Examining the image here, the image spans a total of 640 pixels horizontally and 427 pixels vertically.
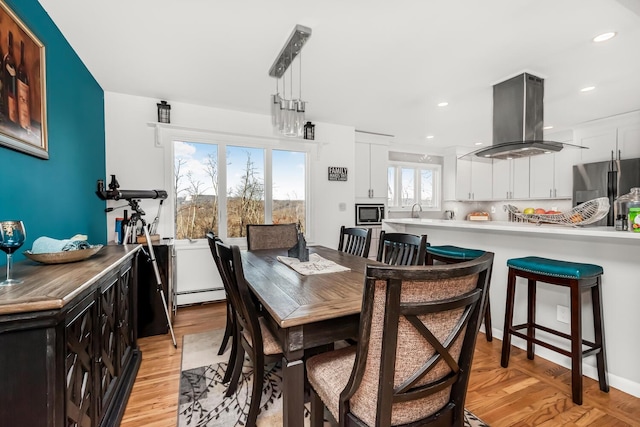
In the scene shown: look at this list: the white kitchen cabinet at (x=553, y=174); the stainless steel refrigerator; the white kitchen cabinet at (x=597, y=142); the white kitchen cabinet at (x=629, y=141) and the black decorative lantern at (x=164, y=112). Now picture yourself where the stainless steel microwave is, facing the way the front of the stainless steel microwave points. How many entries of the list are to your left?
4

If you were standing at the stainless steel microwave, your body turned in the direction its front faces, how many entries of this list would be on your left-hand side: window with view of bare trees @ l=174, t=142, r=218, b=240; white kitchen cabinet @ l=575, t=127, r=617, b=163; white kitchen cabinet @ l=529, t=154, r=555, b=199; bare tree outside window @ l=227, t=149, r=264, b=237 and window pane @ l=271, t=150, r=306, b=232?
2

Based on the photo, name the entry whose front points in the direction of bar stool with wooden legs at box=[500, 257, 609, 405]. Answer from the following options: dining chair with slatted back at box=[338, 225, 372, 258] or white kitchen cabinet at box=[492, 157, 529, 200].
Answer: the white kitchen cabinet

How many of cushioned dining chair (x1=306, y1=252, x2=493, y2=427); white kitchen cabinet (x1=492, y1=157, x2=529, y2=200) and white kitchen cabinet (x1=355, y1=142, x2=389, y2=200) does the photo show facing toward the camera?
2

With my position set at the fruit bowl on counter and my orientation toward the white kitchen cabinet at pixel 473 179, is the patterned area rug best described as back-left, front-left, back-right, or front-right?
back-left

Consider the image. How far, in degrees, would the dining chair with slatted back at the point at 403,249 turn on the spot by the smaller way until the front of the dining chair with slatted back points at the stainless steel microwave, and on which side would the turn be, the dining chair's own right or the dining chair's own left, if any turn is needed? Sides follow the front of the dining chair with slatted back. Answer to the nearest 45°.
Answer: approximately 135° to the dining chair's own right

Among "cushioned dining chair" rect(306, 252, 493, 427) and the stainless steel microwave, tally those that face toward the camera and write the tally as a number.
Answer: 1

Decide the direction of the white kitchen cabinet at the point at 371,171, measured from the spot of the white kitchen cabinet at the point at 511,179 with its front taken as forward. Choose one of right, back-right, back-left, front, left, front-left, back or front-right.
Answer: front-right

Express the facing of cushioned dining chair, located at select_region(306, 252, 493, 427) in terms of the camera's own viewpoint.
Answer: facing away from the viewer and to the left of the viewer

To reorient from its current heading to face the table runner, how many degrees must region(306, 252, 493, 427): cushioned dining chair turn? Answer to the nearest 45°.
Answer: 0° — it already faces it
